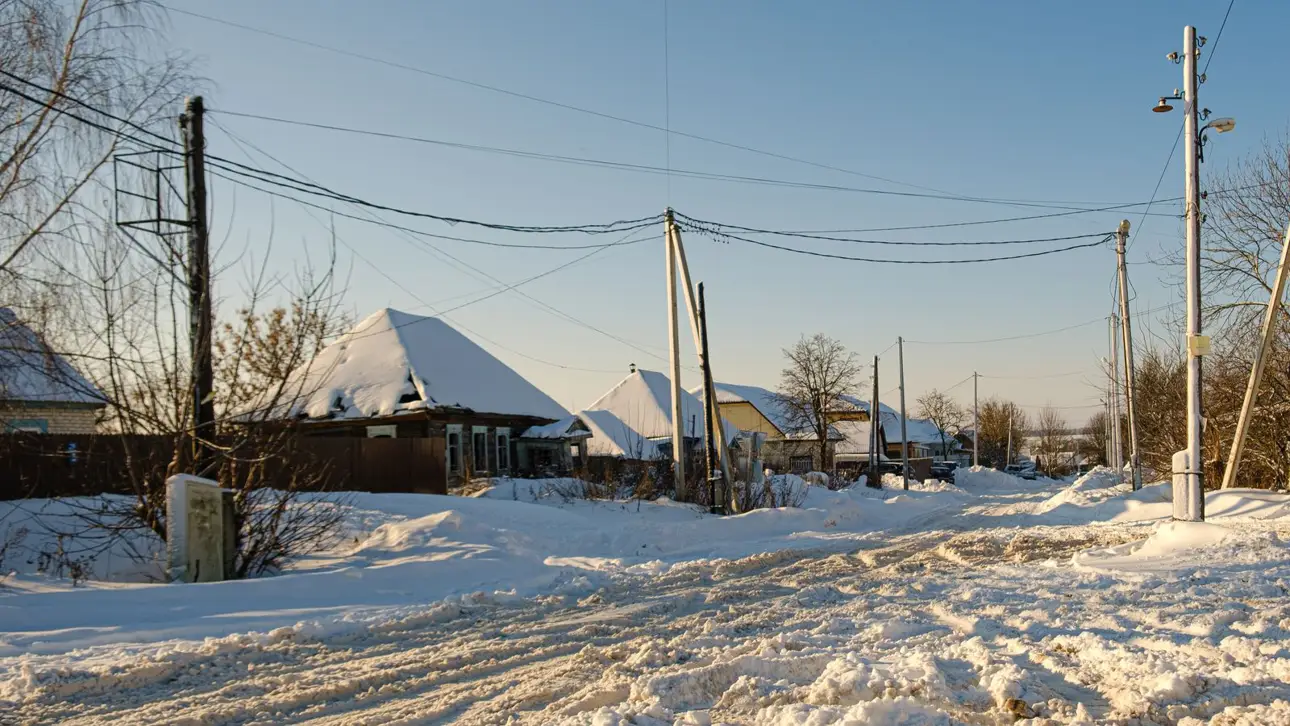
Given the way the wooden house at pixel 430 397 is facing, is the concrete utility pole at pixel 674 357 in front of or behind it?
in front

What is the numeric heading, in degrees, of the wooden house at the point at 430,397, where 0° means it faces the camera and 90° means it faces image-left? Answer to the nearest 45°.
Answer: approximately 315°

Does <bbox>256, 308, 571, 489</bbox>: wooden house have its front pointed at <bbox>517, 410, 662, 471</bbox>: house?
no

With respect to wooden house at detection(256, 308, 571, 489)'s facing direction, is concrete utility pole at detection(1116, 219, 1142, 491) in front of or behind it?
in front

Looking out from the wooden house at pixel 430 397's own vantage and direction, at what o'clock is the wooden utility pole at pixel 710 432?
The wooden utility pole is roughly at 1 o'clock from the wooden house.

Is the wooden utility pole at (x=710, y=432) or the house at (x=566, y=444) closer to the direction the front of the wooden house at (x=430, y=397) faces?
the wooden utility pole

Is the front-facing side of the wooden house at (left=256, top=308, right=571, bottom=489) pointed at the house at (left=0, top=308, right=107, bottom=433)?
no

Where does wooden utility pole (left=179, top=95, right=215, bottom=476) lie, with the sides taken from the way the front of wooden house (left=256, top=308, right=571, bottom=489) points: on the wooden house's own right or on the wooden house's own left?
on the wooden house's own right
